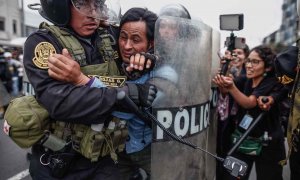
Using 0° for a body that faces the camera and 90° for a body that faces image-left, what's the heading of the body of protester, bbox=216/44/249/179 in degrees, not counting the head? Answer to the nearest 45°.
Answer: approximately 45°

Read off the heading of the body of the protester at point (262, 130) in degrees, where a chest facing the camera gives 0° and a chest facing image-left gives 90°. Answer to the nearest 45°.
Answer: approximately 45°

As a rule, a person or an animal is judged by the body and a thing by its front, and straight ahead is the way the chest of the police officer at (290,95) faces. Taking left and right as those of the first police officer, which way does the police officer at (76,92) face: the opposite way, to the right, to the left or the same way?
the opposite way

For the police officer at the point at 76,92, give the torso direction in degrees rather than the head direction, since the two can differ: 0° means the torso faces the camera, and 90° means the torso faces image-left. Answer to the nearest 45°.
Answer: approximately 315°

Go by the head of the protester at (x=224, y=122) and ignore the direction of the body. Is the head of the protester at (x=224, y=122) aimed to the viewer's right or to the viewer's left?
to the viewer's left

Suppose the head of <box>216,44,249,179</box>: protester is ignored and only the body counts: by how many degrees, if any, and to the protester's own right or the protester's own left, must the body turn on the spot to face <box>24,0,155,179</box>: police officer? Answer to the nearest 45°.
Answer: approximately 45° to the protester's own left

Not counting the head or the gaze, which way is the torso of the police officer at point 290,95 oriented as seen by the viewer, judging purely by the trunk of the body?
to the viewer's left
